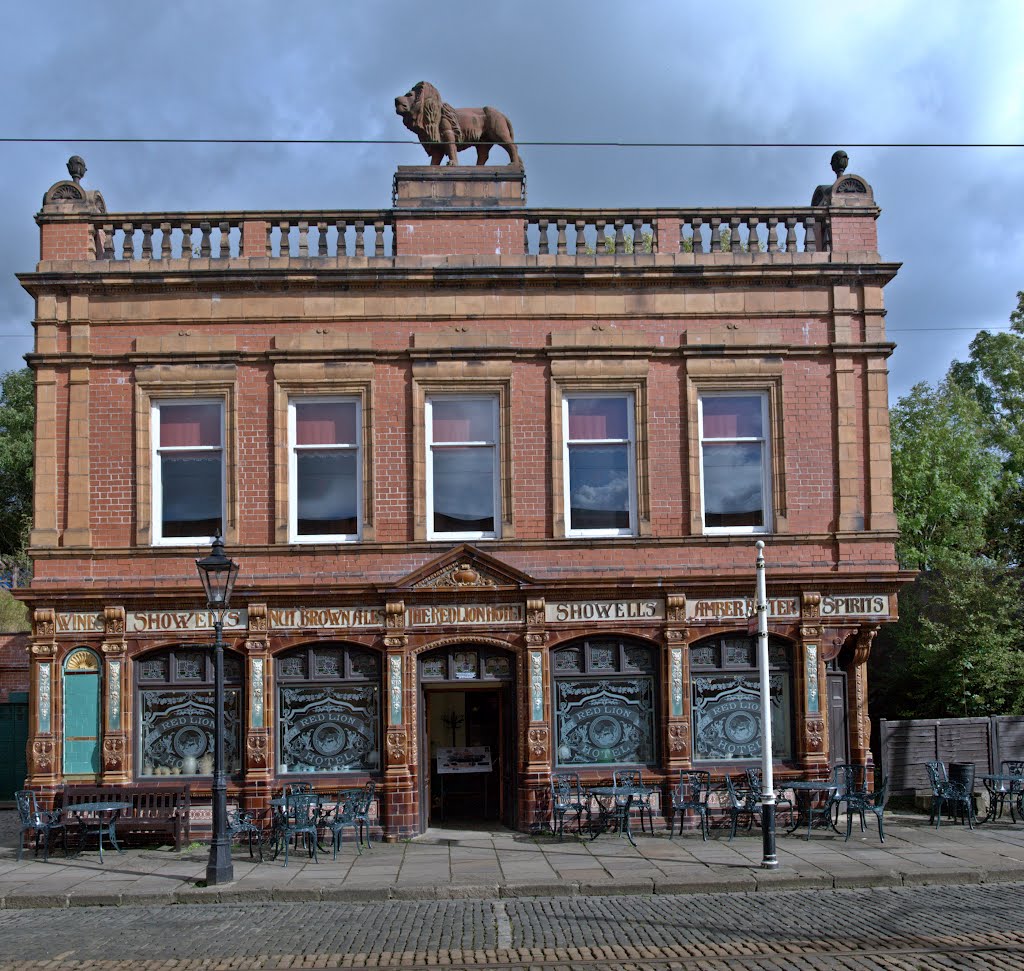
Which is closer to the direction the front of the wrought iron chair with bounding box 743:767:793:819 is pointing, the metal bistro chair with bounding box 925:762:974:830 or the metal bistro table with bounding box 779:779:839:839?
the metal bistro table

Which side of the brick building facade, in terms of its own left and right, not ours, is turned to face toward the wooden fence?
left

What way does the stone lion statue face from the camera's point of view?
to the viewer's left

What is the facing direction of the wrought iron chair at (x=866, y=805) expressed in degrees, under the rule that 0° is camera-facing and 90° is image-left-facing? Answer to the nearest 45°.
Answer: approximately 90°

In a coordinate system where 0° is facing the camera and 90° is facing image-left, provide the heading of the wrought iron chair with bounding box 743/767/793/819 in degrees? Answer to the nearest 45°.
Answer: approximately 315°
